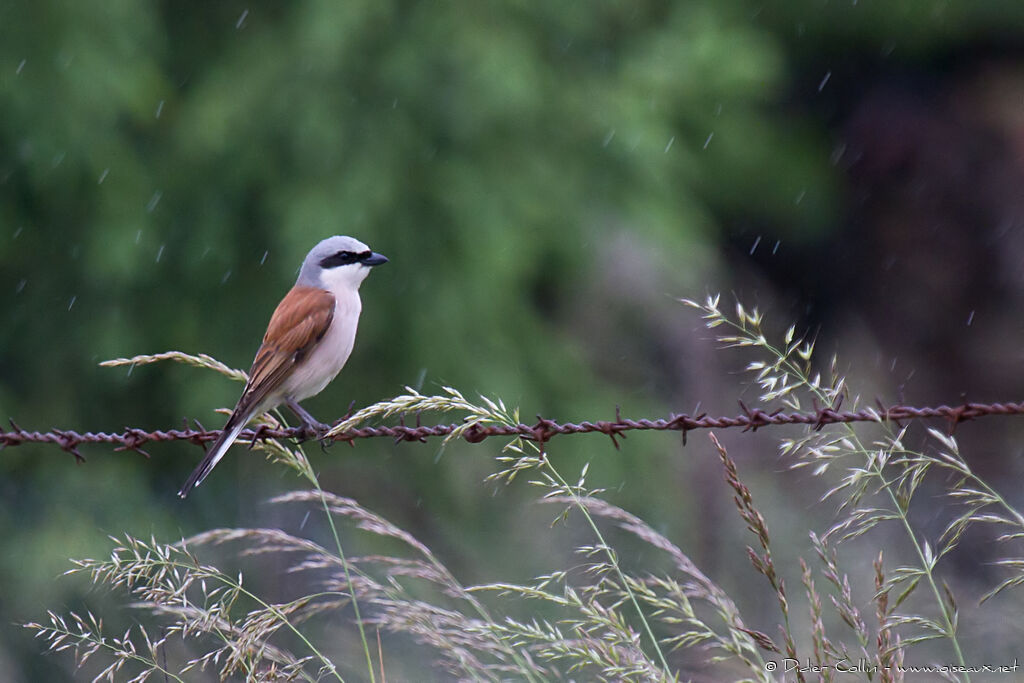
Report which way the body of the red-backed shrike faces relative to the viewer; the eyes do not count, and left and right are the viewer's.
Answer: facing to the right of the viewer
